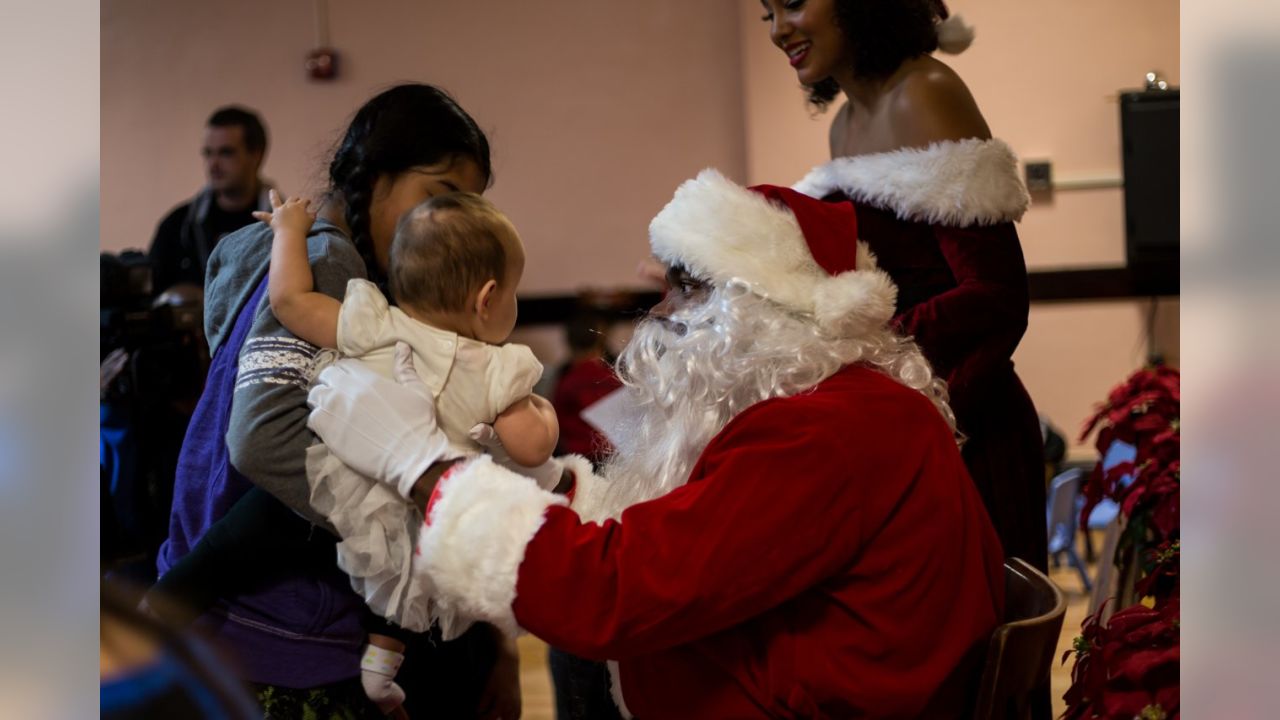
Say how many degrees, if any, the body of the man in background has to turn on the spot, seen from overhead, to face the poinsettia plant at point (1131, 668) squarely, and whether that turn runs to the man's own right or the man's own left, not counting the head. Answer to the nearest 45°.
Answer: approximately 45° to the man's own left

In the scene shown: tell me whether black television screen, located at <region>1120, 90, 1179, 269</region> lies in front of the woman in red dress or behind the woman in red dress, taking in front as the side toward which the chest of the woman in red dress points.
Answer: behind

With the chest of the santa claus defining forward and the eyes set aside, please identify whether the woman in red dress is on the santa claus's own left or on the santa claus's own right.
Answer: on the santa claus's own right

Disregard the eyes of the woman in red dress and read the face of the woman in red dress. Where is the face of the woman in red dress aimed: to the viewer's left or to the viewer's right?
to the viewer's left

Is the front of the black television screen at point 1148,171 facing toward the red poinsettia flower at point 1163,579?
yes

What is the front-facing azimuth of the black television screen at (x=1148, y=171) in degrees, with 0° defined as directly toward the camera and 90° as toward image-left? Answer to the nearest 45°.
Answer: approximately 0°

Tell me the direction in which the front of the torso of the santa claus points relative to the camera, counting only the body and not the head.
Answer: to the viewer's left

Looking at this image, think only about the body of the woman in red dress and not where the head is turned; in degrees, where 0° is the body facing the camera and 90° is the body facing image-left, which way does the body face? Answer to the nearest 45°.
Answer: approximately 45°

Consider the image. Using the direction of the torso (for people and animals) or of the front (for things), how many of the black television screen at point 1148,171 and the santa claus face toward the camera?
1
